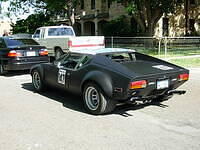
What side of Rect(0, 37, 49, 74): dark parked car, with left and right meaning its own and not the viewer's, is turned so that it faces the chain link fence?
right

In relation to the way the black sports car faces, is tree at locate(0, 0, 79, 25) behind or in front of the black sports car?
in front

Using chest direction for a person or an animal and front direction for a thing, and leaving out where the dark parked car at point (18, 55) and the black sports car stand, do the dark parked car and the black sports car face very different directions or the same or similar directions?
same or similar directions

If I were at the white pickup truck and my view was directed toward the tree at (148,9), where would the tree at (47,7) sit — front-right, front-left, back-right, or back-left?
front-left

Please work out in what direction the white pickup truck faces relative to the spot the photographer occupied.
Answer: facing away from the viewer and to the left of the viewer

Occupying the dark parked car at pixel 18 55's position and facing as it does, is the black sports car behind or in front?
behind

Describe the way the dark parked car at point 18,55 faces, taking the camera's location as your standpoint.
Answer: facing away from the viewer and to the left of the viewer

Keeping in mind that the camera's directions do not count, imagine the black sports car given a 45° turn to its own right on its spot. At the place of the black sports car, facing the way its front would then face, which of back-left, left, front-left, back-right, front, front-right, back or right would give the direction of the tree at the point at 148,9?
front

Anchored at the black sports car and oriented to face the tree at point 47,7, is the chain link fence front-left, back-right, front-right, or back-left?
front-right

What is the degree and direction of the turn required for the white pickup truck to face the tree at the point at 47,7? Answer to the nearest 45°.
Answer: approximately 45° to its right

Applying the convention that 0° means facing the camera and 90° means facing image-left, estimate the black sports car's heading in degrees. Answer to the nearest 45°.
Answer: approximately 135°

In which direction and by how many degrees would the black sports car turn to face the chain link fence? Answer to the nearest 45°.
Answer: approximately 45° to its right

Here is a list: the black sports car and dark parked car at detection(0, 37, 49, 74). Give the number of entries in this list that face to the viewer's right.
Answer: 0

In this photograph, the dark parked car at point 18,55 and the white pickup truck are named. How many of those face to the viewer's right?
0
